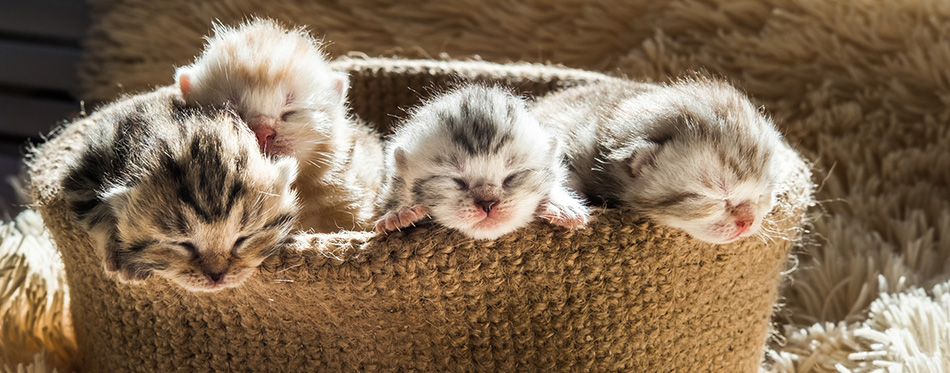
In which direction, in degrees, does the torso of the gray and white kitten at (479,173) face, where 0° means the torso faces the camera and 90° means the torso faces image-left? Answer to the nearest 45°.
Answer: approximately 0°

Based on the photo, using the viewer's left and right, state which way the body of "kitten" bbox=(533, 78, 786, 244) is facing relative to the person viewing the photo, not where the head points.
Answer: facing the viewer and to the right of the viewer

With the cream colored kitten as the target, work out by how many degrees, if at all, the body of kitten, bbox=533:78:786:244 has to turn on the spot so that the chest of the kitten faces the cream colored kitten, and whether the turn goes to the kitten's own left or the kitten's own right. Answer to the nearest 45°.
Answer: approximately 135° to the kitten's own right

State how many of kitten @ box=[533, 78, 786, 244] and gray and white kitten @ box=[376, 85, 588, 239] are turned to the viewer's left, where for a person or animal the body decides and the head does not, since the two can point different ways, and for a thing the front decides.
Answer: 0
